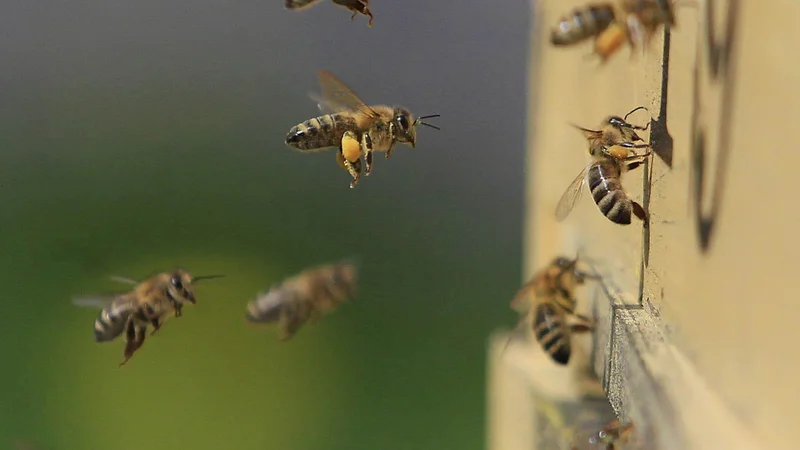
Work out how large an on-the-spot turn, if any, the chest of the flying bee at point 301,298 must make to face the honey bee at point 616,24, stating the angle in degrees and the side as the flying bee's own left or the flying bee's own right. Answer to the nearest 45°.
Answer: approximately 45° to the flying bee's own right

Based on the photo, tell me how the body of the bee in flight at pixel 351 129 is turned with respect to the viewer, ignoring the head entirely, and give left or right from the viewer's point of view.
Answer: facing to the right of the viewer

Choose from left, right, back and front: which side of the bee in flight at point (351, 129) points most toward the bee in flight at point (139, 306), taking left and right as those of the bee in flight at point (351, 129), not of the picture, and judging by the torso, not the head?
back

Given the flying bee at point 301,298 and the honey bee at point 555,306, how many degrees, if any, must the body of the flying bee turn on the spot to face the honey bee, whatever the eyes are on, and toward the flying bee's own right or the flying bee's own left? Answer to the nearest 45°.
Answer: approximately 45° to the flying bee's own right

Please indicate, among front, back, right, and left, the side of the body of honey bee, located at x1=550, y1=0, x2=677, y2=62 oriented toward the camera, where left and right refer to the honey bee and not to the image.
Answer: right

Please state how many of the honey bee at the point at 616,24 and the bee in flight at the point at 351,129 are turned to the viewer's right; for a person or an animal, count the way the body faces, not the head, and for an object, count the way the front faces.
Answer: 2

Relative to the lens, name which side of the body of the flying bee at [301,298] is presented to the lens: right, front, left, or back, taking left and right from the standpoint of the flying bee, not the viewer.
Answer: right

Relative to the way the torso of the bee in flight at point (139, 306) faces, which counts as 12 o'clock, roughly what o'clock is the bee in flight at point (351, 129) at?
the bee in flight at point (351, 129) is roughly at 1 o'clock from the bee in flight at point (139, 306).

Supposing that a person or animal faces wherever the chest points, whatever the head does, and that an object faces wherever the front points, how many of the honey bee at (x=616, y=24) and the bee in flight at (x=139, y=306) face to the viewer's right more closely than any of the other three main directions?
2

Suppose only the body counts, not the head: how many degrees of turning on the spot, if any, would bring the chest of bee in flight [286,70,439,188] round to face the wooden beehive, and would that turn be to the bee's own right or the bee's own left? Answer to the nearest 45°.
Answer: approximately 45° to the bee's own right

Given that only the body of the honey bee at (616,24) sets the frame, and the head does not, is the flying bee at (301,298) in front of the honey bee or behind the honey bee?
behind

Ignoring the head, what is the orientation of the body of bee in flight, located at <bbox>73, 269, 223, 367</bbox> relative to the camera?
to the viewer's right
